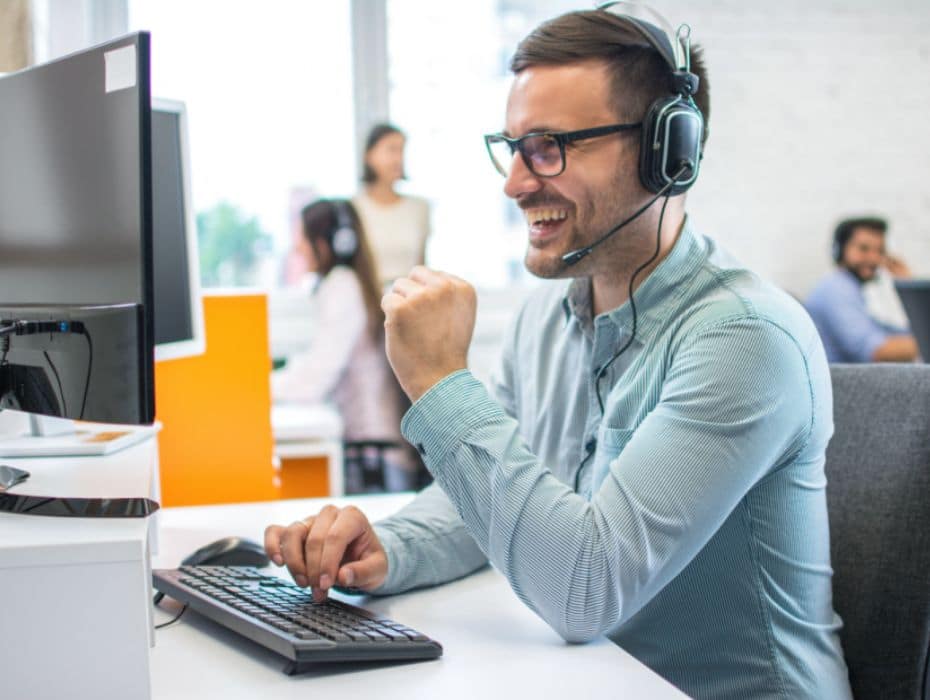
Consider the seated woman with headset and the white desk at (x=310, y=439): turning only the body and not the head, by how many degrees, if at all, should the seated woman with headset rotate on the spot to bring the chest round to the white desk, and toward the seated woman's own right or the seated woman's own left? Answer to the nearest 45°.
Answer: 0° — they already face it

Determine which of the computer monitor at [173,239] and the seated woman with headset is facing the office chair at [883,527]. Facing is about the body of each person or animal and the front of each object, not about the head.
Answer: the computer monitor

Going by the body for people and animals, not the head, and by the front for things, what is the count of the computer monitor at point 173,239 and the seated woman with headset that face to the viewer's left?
1

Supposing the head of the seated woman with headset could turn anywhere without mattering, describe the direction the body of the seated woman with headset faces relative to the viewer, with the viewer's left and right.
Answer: facing to the left of the viewer

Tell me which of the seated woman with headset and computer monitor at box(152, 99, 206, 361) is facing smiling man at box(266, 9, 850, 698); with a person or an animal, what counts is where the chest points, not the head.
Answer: the computer monitor

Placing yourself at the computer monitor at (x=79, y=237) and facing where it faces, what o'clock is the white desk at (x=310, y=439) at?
The white desk is roughly at 11 o'clock from the computer monitor.

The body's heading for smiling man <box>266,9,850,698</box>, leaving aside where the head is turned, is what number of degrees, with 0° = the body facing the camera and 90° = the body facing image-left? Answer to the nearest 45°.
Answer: approximately 45°

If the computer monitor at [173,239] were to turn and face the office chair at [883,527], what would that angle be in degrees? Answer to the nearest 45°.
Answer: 0° — it already faces it
